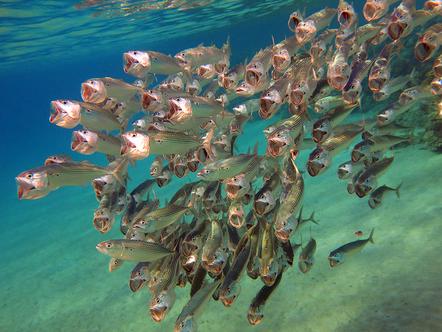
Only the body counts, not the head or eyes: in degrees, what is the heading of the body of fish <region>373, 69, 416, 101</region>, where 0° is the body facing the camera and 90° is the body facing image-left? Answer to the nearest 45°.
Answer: approximately 45°

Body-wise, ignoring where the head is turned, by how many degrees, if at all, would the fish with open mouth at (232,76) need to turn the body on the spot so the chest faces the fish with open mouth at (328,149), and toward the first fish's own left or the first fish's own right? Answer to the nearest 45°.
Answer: approximately 90° to the first fish's own left

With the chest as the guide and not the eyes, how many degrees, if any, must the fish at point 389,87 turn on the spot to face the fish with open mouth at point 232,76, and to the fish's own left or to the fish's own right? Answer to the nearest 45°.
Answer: approximately 45° to the fish's own right

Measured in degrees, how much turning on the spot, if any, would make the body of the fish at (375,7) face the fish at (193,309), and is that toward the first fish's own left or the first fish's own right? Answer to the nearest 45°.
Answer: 0° — it already faces it

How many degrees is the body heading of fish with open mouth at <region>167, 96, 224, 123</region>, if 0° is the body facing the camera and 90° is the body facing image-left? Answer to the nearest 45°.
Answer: approximately 90°

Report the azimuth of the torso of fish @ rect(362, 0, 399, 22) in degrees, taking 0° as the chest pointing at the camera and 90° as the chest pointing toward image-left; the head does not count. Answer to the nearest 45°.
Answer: approximately 45°

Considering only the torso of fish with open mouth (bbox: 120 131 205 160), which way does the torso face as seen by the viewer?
to the viewer's left

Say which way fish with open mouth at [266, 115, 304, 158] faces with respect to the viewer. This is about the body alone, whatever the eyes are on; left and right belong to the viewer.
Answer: facing the viewer and to the left of the viewer

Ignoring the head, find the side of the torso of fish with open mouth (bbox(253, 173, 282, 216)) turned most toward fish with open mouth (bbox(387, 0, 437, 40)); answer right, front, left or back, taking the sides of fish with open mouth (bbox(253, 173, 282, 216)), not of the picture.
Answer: left

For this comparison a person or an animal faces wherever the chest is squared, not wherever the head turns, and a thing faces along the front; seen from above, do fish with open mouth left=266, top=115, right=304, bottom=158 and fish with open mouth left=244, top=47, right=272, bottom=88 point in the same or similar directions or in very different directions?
same or similar directions
